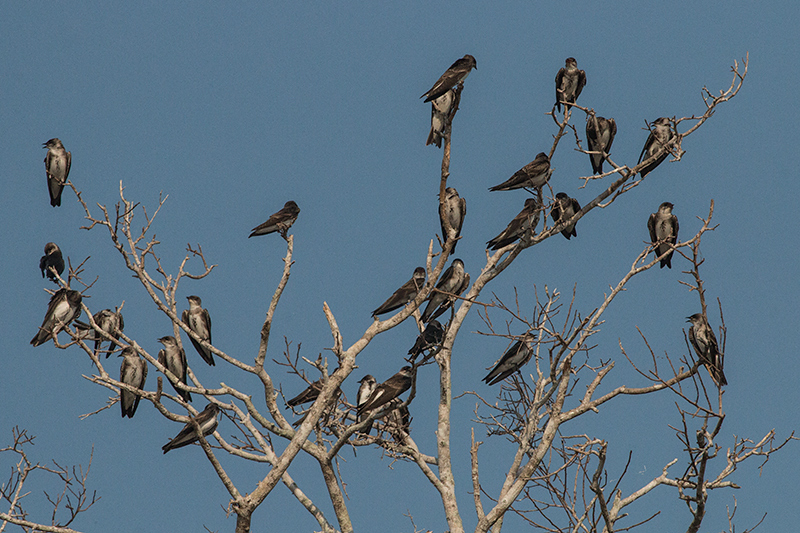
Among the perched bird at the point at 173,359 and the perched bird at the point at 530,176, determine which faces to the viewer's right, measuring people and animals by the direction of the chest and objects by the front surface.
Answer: the perched bird at the point at 530,176

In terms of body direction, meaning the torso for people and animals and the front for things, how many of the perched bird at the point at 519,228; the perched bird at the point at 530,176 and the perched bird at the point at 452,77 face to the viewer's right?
3

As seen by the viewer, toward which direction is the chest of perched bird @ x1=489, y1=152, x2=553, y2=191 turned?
to the viewer's right

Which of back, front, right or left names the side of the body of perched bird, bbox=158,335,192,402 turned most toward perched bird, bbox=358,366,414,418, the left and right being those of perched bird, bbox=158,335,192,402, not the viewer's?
left

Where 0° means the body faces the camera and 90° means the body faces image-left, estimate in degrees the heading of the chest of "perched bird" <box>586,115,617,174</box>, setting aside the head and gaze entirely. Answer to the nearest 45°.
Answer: approximately 0°

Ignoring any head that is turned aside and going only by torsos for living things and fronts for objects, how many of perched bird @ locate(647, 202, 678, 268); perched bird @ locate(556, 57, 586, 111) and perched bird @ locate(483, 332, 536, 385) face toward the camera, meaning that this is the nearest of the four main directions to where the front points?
2

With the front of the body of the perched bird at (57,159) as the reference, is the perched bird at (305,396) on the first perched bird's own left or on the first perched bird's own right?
on the first perched bird's own left

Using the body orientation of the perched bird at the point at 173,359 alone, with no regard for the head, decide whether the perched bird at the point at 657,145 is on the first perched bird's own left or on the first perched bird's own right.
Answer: on the first perched bird's own left

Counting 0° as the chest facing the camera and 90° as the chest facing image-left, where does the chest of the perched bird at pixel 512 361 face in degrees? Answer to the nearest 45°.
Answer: approximately 270°
